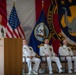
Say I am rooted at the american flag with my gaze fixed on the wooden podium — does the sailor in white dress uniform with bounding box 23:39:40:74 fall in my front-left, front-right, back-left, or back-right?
front-left

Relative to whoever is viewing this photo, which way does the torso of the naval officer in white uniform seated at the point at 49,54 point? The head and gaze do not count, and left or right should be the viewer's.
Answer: facing the viewer and to the right of the viewer

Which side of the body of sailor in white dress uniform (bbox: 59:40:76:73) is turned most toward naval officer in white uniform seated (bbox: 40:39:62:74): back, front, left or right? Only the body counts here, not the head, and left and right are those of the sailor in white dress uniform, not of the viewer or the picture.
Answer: right

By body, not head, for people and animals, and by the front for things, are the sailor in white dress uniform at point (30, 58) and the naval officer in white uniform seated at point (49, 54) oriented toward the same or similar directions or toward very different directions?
same or similar directions

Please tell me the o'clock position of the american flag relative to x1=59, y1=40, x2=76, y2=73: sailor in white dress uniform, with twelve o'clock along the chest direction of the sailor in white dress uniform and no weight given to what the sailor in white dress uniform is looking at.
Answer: The american flag is roughly at 4 o'clock from the sailor in white dress uniform.

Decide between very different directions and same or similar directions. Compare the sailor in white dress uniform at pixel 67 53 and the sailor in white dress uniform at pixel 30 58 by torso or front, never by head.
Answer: same or similar directions

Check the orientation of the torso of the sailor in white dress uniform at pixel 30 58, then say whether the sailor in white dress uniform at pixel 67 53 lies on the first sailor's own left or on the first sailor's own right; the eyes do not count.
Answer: on the first sailor's own left

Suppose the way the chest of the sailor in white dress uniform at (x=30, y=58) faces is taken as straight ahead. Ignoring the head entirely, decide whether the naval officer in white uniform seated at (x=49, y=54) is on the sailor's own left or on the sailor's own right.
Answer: on the sailor's own left

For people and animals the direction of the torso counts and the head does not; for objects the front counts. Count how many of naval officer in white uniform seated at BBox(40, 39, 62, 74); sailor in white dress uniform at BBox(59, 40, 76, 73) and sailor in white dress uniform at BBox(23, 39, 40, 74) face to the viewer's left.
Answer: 0
